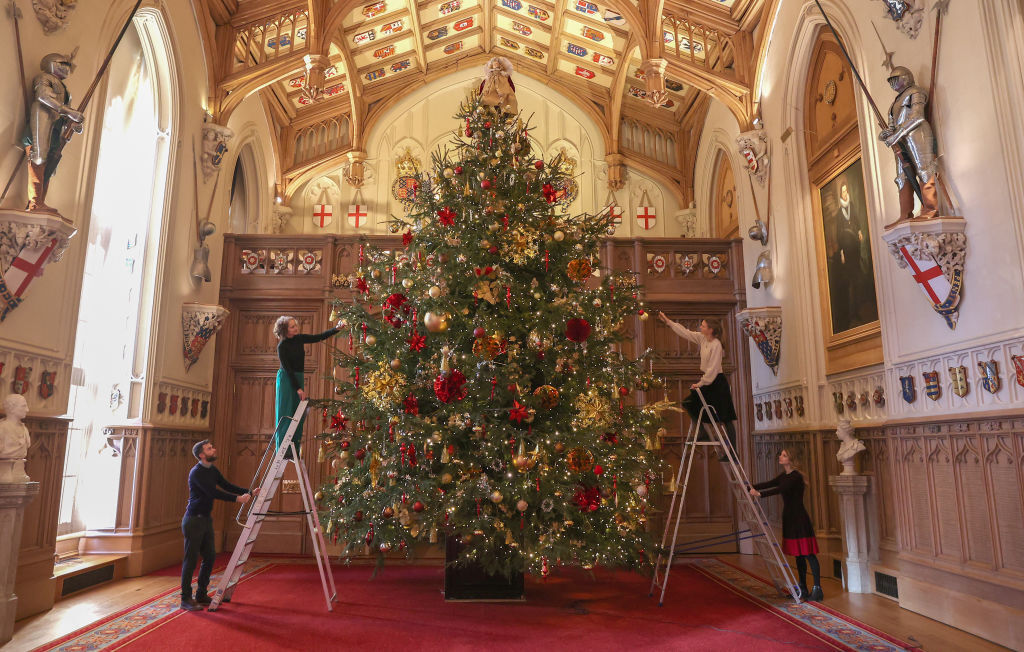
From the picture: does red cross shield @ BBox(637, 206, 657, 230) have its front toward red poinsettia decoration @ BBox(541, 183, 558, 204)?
yes

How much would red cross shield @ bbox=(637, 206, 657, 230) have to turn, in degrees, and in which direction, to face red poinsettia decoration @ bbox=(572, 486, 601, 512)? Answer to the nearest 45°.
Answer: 0° — it already faces it

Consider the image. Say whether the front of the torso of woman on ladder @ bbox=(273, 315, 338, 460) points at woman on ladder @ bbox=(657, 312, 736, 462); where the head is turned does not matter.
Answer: yes

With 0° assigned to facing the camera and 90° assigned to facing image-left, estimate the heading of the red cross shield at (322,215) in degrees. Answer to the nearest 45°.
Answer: approximately 0°

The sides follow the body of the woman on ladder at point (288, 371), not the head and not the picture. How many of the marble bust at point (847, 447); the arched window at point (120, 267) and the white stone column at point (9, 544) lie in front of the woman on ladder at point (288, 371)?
1

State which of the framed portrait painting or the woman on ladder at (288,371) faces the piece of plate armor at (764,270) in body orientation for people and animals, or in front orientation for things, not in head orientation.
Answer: the woman on ladder

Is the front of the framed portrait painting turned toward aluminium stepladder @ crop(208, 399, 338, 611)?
yes

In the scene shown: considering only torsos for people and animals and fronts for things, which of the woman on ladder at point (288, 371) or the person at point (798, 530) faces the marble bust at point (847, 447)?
the woman on ladder at point (288, 371)

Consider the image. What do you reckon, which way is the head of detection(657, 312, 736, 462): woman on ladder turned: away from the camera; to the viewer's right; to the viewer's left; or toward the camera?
to the viewer's left

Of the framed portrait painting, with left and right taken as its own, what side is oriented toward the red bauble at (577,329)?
front

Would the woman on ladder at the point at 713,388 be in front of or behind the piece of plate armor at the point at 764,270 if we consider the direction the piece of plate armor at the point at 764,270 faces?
in front

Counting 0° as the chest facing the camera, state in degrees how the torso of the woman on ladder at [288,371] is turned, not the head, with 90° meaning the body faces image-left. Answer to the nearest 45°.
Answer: approximately 270°

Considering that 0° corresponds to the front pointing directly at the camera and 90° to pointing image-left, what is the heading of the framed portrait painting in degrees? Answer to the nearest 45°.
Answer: approximately 45°

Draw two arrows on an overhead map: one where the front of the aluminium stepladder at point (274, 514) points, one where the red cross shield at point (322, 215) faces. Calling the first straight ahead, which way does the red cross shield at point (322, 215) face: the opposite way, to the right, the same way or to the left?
to the left

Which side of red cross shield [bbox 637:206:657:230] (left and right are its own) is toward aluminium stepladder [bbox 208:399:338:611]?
front
